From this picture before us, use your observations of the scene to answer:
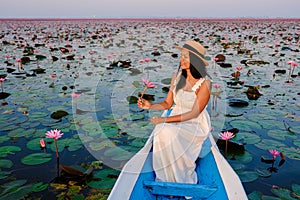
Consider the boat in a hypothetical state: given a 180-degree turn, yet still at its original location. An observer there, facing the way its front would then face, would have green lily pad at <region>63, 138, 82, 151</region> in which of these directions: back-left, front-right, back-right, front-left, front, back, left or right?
back-right

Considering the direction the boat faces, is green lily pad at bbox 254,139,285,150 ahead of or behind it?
ahead

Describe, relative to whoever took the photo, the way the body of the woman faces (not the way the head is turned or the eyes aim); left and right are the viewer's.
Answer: facing the viewer and to the left of the viewer

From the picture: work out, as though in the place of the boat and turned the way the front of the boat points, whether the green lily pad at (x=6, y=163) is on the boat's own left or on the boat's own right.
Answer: on the boat's own left

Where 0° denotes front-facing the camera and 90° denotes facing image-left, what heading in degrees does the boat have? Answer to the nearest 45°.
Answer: approximately 180°

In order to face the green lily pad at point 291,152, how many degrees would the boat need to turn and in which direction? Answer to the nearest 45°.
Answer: approximately 45° to its right

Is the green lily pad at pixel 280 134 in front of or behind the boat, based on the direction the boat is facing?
in front

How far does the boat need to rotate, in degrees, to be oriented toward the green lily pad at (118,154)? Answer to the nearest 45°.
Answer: approximately 45° to its left

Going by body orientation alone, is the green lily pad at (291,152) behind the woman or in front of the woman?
behind

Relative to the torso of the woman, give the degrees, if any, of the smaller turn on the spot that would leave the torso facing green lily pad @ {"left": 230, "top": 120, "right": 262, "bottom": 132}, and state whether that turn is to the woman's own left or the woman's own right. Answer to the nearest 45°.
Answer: approximately 180°

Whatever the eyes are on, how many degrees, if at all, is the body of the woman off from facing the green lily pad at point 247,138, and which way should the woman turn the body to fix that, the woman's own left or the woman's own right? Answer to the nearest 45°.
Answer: approximately 180°
